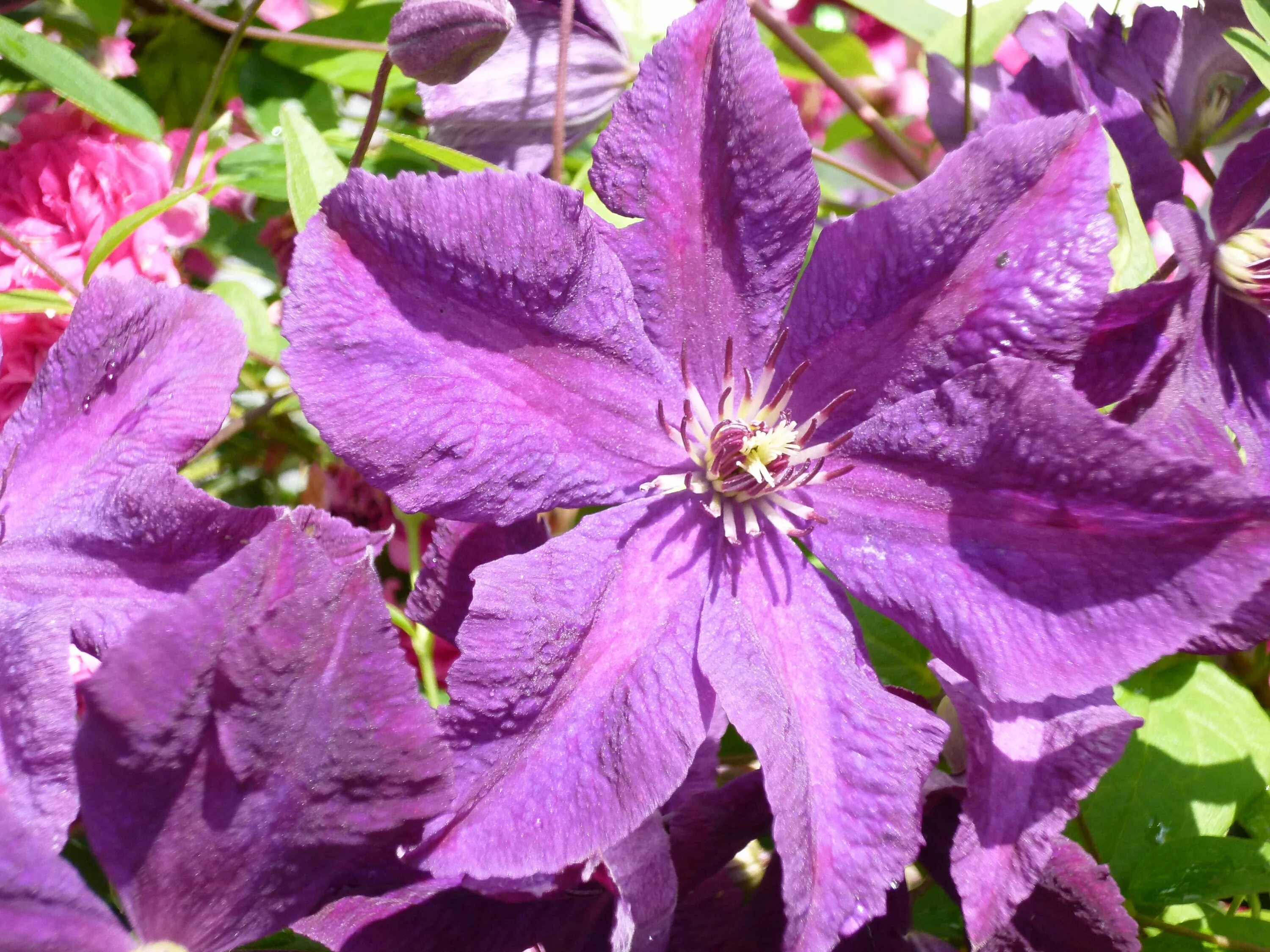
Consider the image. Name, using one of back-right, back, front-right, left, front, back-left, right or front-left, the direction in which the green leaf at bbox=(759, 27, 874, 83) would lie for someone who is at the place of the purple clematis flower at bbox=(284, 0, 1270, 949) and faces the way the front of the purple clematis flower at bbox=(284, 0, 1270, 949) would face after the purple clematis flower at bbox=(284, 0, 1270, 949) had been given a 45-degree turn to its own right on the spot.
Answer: back-right

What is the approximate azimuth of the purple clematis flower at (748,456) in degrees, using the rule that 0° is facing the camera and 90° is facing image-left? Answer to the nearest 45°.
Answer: approximately 0°
